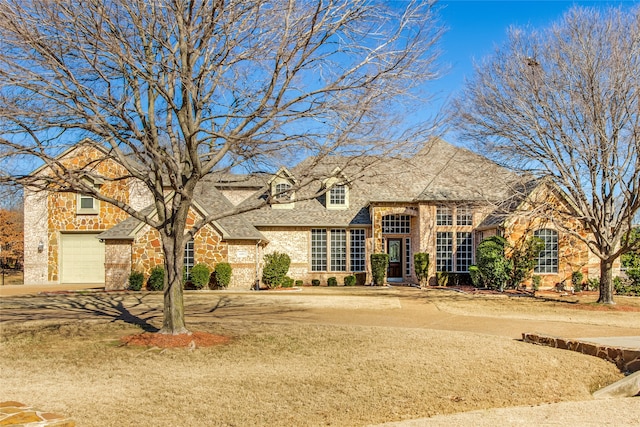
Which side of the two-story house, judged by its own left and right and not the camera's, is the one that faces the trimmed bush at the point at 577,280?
left

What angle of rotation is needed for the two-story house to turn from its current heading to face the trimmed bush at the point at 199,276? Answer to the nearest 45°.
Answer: approximately 45° to its right

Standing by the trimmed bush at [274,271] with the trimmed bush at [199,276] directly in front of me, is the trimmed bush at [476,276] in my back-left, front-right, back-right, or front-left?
back-left

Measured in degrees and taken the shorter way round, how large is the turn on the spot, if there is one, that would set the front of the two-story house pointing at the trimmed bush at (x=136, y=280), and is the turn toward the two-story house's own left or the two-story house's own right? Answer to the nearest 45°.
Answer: approximately 45° to the two-story house's own right

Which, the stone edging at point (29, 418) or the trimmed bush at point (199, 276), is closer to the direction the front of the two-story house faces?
the stone edging

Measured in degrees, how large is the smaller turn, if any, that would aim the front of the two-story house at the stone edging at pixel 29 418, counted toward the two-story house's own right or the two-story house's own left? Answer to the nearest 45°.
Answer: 0° — it already faces it

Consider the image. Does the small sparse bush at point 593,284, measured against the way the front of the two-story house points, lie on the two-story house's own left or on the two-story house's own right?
on the two-story house's own left

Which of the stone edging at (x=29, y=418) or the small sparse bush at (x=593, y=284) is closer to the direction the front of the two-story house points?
the stone edging

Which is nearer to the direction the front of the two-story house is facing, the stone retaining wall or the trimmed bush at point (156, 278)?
the stone retaining wall

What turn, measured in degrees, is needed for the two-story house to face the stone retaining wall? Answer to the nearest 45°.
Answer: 0° — it already faces it

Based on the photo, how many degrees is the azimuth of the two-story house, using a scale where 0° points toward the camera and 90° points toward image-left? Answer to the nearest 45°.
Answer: approximately 0°
